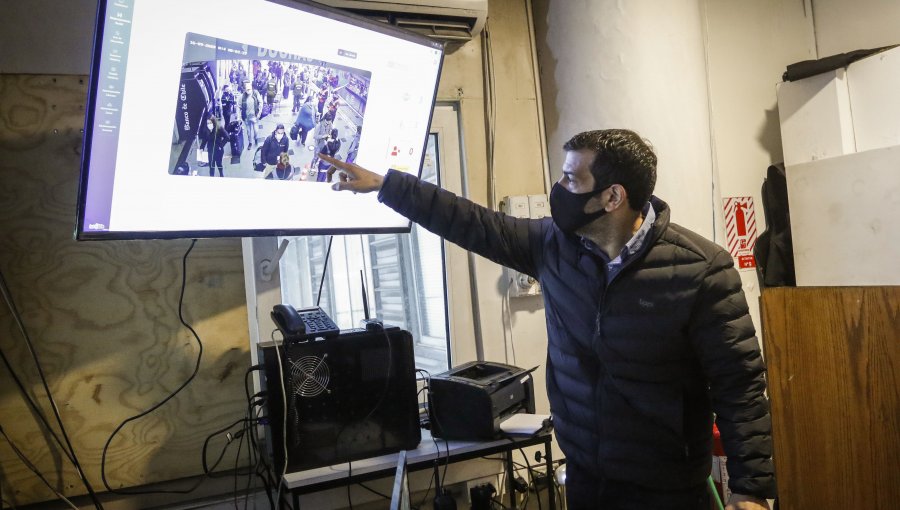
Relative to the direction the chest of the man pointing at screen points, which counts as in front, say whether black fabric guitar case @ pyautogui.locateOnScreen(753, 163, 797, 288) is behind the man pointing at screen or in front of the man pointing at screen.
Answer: behind

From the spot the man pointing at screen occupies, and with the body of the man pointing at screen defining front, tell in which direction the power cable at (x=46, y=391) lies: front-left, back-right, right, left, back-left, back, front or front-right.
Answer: front-right

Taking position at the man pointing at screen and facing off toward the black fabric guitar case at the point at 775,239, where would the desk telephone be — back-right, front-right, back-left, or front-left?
back-left

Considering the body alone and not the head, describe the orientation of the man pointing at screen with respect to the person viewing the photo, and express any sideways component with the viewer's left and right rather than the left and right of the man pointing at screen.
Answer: facing the viewer and to the left of the viewer

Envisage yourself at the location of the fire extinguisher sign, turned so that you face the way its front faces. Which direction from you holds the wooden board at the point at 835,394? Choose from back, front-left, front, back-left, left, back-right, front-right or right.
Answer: front

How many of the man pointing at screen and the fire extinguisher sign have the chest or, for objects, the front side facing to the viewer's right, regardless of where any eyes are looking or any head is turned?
0

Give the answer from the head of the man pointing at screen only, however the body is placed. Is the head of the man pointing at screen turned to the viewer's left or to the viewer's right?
to the viewer's left

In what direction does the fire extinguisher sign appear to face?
toward the camera

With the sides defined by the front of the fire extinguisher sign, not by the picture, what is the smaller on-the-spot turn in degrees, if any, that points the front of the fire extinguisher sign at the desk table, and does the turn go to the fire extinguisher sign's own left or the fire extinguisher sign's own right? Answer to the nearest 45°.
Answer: approximately 45° to the fire extinguisher sign's own right

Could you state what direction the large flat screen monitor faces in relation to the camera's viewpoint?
facing the viewer and to the right of the viewer

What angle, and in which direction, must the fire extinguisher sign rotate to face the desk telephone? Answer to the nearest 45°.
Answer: approximately 45° to its right
